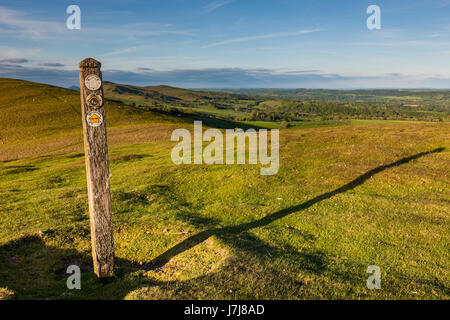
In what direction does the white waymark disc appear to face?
toward the camera
